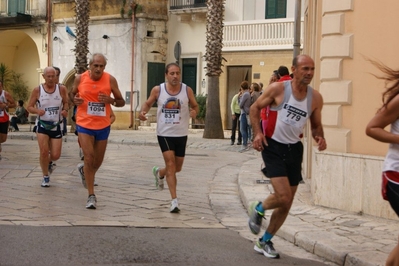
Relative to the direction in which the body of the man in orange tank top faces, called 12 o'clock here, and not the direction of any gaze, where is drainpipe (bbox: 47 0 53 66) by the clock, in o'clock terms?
The drainpipe is roughly at 6 o'clock from the man in orange tank top.

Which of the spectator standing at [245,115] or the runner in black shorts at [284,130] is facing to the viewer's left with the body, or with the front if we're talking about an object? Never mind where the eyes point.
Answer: the spectator standing

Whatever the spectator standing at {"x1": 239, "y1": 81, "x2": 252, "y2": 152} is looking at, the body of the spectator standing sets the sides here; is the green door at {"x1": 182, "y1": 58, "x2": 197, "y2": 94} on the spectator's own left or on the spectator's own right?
on the spectator's own right

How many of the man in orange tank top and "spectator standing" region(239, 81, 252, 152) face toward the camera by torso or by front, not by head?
1

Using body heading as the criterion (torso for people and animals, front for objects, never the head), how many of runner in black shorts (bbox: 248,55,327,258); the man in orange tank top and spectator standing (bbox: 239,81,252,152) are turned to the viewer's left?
1

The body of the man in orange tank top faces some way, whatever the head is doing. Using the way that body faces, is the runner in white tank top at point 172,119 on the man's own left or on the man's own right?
on the man's own left

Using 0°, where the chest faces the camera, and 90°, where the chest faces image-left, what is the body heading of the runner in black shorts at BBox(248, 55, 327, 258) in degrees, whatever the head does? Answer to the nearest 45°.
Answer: approximately 315°

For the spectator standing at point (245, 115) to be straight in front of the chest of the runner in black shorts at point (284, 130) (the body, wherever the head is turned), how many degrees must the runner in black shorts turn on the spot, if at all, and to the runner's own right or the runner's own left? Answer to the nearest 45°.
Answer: approximately 135° to the runner's own left

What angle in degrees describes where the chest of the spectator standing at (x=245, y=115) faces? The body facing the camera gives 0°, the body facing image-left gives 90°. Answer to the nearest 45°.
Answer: approximately 90°

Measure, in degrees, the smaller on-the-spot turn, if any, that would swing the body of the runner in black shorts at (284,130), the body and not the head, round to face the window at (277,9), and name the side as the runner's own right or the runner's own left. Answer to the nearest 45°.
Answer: approximately 135° to the runner's own left

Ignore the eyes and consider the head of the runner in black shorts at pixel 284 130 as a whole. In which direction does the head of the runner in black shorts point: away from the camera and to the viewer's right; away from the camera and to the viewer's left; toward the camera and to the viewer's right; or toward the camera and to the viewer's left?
toward the camera and to the viewer's right

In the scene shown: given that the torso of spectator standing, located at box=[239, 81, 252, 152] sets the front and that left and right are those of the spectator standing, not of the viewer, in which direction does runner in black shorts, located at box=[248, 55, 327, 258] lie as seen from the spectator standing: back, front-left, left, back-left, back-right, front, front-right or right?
left
